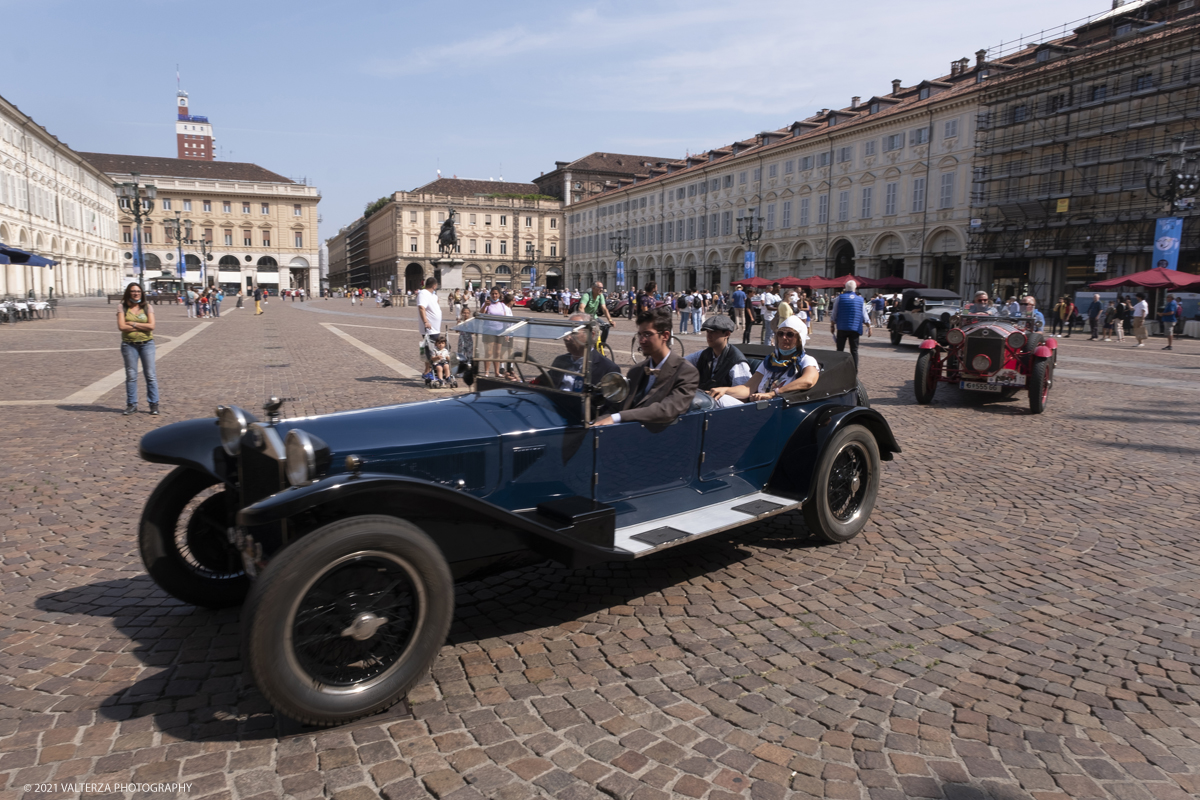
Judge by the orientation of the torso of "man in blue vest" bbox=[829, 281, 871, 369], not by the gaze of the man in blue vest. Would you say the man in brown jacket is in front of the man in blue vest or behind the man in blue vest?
behind

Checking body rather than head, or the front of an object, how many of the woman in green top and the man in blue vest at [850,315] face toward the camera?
1

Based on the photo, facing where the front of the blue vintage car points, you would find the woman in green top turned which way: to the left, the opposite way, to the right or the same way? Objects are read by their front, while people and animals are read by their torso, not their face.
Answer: to the left

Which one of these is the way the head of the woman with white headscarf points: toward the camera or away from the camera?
toward the camera

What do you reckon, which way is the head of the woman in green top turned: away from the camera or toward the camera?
toward the camera

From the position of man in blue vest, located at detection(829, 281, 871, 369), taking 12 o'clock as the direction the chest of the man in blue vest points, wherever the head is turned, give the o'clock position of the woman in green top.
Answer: The woman in green top is roughly at 8 o'clock from the man in blue vest.

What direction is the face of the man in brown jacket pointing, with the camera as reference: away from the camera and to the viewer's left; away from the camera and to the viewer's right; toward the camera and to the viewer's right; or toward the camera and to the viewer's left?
toward the camera and to the viewer's left

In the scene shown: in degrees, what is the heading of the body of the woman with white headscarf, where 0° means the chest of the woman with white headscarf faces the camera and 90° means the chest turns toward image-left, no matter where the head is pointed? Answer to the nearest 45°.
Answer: approximately 45°

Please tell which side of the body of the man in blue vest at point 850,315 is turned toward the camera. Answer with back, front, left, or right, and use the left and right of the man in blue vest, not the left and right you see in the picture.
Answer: back

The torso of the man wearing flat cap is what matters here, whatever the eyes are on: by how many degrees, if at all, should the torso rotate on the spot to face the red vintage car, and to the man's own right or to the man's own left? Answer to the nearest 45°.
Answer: approximately 180°

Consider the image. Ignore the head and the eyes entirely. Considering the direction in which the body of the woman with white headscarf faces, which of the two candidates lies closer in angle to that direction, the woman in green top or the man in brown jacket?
the man in brown jacket

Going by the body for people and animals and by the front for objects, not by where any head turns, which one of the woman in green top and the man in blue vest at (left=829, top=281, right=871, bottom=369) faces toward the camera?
the woman in green top

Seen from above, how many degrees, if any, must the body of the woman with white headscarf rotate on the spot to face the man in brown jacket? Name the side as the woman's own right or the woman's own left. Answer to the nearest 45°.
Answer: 0° — they already face them

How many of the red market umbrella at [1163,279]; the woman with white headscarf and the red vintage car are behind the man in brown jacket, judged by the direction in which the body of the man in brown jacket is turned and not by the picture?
3

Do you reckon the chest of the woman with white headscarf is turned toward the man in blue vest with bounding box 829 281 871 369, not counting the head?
no

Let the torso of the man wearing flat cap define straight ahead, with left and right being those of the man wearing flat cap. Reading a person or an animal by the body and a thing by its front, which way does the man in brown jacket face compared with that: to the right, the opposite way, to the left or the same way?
the same way

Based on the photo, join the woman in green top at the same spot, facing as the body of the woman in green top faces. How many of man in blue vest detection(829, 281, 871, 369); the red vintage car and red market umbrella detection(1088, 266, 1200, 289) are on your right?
0

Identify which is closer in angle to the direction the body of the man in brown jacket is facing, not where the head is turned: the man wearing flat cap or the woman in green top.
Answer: the woman in green top

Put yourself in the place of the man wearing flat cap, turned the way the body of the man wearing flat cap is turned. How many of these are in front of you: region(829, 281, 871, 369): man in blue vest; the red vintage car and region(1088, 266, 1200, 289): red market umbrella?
0

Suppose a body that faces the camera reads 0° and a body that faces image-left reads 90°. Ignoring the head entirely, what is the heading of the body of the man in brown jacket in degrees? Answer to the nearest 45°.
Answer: approximately 45°

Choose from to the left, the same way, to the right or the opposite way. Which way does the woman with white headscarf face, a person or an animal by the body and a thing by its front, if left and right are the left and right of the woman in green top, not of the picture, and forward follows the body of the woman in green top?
to the right

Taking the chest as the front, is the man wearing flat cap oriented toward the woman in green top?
no

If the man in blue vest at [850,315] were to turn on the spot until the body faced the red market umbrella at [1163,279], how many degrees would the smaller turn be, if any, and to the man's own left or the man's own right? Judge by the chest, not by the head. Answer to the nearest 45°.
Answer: approximately 45° to the man's own right
